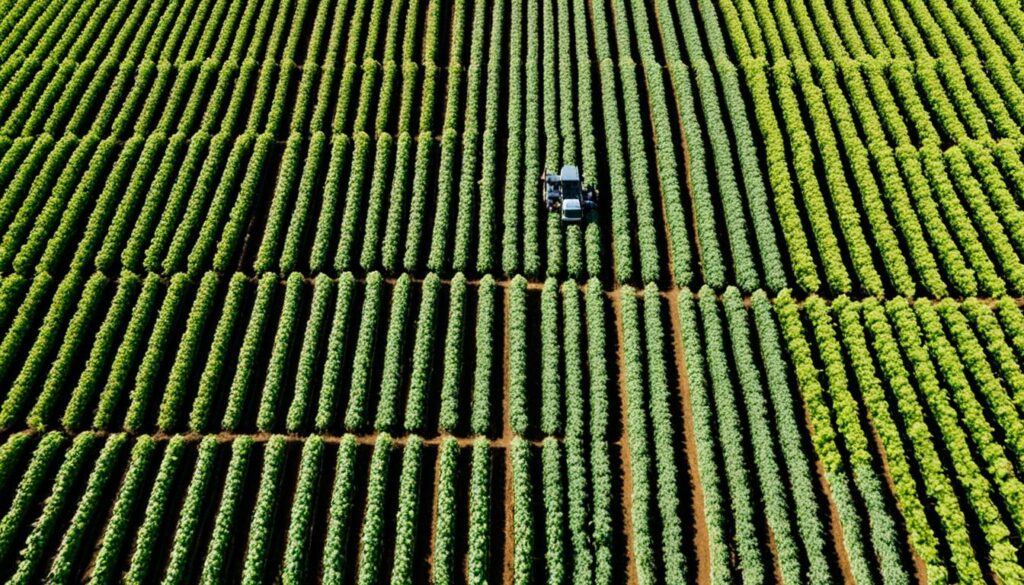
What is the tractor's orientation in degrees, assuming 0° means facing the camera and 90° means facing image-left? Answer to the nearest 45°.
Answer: approximately 0°
